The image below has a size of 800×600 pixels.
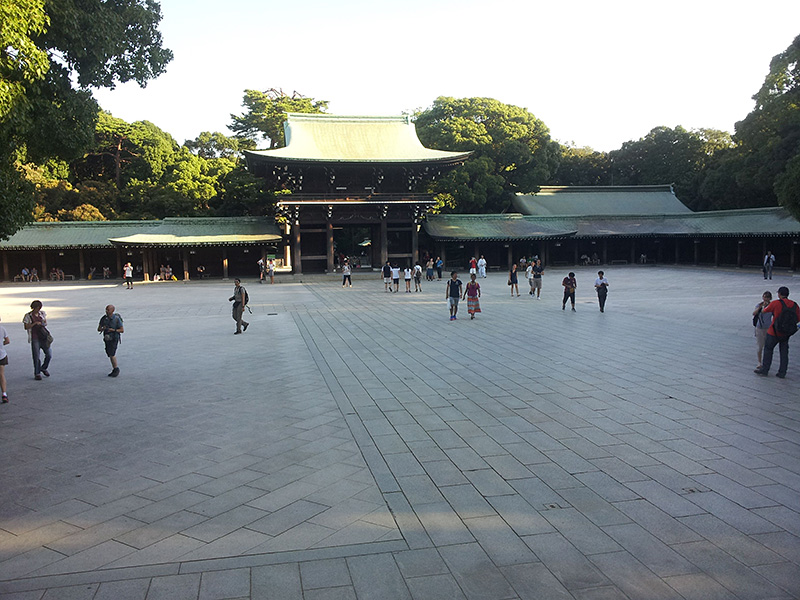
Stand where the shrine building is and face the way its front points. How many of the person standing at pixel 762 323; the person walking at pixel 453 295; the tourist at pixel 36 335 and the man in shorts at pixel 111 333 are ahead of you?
4

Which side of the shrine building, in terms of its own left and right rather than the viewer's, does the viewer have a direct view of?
front

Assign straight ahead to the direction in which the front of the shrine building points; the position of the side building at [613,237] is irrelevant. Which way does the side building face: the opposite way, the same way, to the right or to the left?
the same way

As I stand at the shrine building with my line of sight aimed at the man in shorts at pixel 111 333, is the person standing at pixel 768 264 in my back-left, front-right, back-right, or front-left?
front-left

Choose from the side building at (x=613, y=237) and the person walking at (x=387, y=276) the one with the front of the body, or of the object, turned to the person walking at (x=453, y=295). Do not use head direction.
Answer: the side building

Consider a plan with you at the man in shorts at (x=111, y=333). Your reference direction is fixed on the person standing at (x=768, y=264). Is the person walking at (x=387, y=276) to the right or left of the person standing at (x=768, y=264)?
left

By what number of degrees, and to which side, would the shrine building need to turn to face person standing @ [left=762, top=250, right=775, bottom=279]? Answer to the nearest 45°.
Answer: approximately 45° to its left

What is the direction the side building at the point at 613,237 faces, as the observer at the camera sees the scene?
facing the viewer

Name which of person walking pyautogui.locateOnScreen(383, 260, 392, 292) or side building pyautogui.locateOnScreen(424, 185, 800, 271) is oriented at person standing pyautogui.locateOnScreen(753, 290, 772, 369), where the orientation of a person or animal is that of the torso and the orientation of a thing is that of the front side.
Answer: the side building

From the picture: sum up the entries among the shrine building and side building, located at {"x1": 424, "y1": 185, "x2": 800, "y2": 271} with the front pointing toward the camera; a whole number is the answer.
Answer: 2

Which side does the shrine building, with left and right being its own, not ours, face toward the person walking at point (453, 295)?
front
